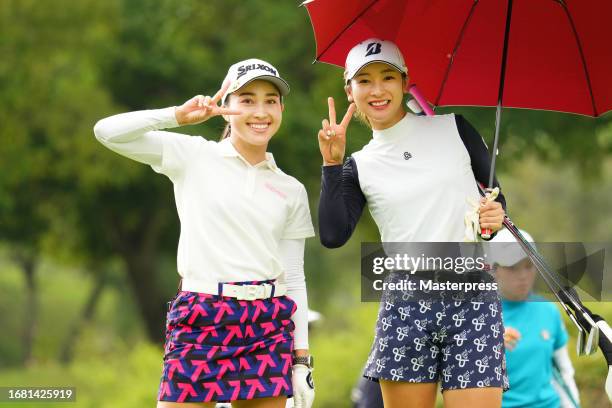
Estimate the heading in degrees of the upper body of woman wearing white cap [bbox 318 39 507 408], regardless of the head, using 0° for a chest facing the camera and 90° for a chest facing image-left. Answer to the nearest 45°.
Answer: approximately 0°

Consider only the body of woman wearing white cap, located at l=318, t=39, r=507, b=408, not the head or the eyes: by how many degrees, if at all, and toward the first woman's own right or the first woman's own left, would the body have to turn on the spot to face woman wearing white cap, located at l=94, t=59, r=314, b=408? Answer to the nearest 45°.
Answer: approximately 90° to the first woman's own right

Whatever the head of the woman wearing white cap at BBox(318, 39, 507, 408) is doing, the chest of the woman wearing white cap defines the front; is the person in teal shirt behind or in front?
behind

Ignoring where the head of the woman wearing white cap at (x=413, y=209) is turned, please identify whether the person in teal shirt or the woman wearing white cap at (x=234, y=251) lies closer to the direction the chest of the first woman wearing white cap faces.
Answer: the woman wearing white cap at (x=234, y=251)
